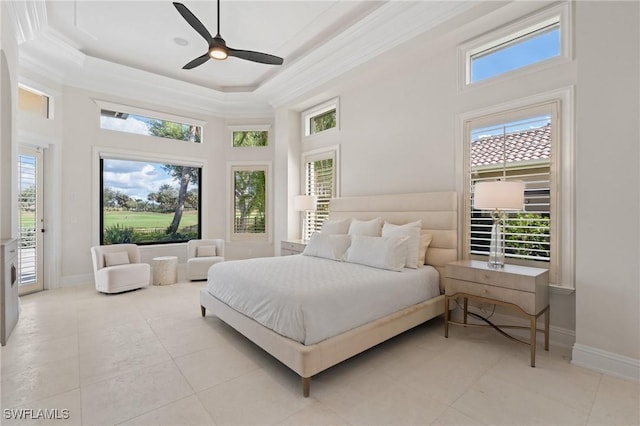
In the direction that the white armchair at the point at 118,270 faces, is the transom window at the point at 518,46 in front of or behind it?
in front

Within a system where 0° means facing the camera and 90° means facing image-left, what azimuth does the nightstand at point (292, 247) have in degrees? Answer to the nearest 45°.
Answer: approximately 45°

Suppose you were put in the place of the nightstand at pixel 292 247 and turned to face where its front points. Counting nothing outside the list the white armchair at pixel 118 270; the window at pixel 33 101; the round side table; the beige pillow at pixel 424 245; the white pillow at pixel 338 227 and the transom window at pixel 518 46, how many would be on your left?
3

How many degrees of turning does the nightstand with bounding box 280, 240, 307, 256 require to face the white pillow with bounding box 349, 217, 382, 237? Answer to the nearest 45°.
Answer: approximately 90° to its left

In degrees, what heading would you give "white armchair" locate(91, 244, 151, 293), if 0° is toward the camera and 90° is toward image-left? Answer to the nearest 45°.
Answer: approximately 315°

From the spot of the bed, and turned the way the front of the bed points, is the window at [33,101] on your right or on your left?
on your right
